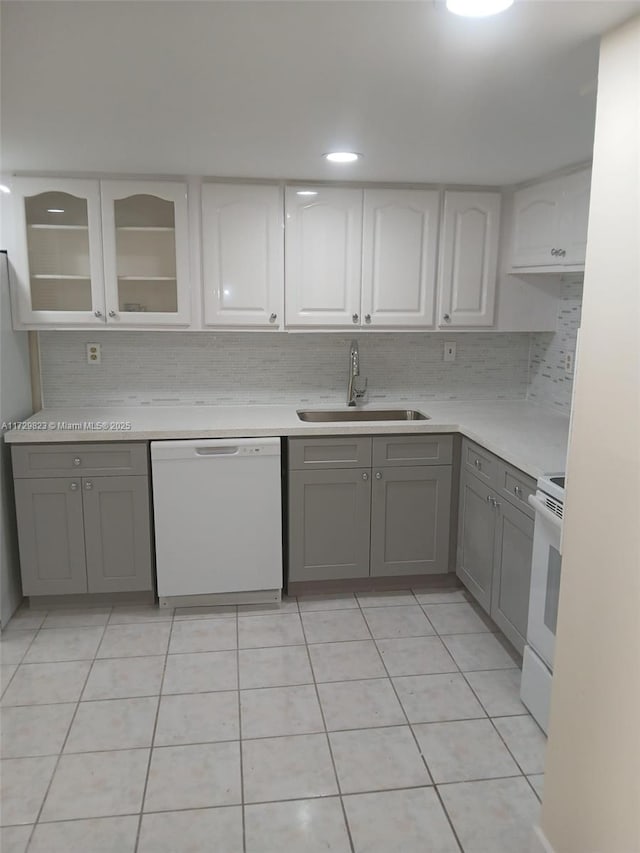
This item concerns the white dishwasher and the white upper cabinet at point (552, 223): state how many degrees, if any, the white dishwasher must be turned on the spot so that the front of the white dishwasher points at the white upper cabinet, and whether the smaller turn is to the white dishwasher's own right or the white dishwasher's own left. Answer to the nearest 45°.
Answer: approximately 90° to the white dishwasher's own left

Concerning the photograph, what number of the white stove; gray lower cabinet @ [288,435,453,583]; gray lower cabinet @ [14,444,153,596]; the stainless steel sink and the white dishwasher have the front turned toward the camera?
4

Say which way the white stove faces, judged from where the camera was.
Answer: facing to the left of the viewer

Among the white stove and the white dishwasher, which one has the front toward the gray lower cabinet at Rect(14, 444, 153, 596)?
the white stove

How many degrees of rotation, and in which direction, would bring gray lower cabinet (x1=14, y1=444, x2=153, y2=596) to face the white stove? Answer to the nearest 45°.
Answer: approximately 45° to its left

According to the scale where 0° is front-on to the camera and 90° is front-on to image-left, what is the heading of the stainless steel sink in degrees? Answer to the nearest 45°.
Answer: approximately 0°

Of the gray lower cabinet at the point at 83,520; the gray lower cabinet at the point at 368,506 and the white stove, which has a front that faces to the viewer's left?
the white stove

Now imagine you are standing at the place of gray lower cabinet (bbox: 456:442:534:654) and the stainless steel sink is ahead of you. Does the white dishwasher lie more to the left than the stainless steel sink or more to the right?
left

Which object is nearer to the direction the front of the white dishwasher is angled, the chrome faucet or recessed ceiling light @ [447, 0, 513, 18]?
the recessed ceiling light

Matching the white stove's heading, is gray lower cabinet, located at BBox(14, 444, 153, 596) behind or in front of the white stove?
in front

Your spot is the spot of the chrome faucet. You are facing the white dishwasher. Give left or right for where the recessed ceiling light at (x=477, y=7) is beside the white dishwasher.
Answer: left
